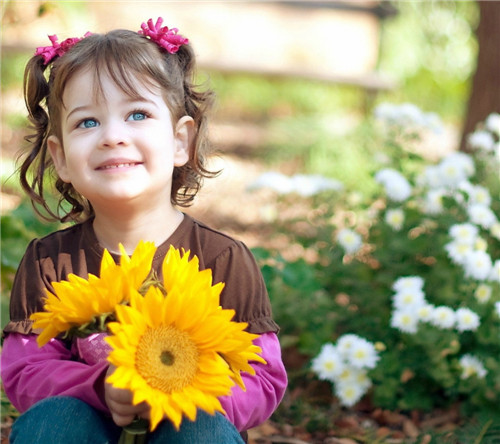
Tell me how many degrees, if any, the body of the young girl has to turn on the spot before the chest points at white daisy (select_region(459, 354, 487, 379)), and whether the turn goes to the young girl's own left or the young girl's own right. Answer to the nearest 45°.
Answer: approximately 135° to the young girl's own left

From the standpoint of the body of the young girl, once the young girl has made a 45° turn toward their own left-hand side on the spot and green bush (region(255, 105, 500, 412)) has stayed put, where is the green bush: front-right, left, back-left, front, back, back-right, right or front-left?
left

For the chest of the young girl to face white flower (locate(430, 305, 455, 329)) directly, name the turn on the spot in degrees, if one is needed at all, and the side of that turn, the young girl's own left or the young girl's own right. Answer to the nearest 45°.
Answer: approximately 135° to the young girl's own left

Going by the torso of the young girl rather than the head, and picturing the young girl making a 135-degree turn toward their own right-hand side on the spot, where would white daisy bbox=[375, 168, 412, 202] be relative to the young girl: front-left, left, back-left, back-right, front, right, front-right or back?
right

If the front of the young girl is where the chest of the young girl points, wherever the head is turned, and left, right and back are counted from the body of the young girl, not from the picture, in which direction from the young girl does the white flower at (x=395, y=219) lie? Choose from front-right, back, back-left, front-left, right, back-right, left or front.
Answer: back-left

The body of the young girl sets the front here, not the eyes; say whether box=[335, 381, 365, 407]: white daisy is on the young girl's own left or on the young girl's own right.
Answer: on the young girl's own left

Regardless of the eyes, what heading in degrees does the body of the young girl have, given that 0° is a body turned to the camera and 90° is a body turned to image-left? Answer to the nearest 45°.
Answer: approximately 0°

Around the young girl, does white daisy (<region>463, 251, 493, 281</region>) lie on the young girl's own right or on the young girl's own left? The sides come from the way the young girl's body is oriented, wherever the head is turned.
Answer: on the young girl's own left

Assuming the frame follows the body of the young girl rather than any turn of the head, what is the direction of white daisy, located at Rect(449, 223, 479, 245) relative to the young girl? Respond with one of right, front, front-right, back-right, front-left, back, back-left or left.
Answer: back-left
